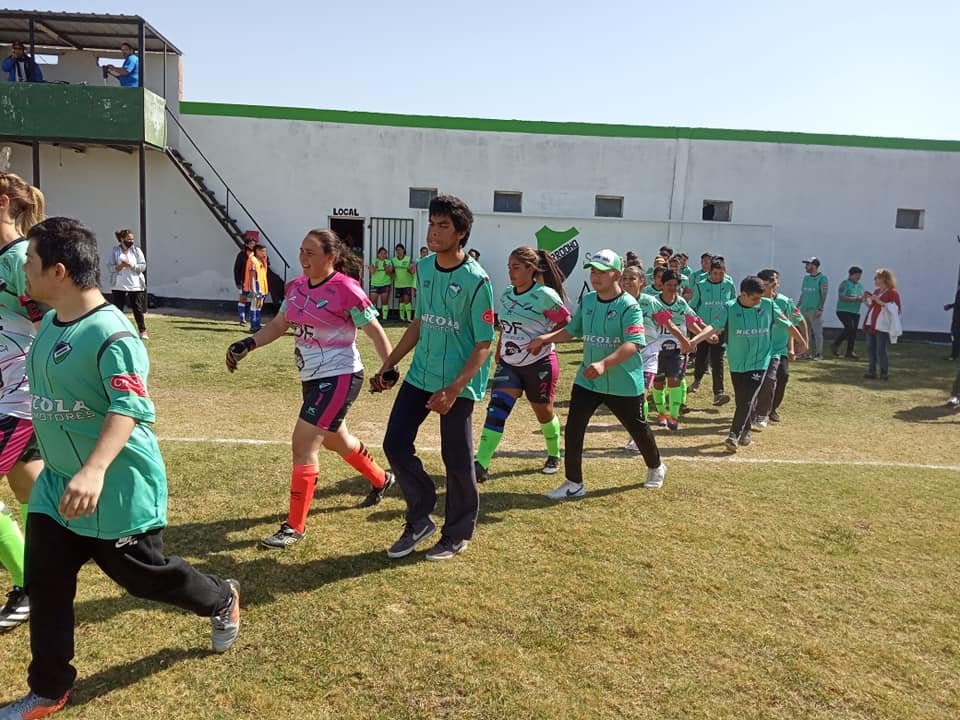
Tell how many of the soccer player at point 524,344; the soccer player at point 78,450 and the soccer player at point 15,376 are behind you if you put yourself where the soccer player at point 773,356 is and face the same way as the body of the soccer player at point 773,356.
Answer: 0

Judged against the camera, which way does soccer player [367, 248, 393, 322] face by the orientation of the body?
toward the camera

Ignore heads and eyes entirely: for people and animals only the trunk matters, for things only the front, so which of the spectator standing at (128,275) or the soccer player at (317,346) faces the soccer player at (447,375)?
the spectator standing

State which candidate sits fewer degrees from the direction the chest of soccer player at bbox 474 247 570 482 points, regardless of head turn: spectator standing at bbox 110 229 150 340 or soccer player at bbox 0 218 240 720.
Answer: the soccer player

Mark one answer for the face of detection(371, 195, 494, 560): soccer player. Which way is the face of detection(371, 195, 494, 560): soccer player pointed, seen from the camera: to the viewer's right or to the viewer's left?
to the viewer's left

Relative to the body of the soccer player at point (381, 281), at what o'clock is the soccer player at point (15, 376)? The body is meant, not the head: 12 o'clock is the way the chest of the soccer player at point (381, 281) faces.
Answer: the soccer player at point (15, 376) is roughly at 12 o'clock from the soccer player at point (381, 281).

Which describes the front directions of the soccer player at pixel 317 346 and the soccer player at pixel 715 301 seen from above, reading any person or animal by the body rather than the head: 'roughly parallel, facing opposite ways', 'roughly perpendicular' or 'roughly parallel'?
roughly parallel

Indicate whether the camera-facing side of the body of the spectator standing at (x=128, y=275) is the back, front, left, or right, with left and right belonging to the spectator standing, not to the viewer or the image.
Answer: front

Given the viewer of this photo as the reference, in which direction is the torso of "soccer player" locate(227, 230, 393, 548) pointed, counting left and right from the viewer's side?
facing the viewer and to the left of the viewer

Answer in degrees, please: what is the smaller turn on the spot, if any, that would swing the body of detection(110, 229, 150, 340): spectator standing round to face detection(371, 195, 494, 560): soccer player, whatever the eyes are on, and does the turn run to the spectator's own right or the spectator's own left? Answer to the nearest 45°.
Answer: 0° — they already face them

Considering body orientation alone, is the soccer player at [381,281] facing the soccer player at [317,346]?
yes

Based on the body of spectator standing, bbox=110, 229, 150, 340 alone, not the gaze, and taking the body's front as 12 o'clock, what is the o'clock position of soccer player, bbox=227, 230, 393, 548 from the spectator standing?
The soccer player is roughly at 12 o'clock from the spectator standing.

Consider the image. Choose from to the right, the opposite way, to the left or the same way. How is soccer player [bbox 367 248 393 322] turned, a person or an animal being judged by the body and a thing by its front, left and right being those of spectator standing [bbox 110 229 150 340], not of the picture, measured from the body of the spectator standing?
the same way

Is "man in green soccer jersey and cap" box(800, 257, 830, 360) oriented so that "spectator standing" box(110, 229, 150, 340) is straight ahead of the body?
yes
